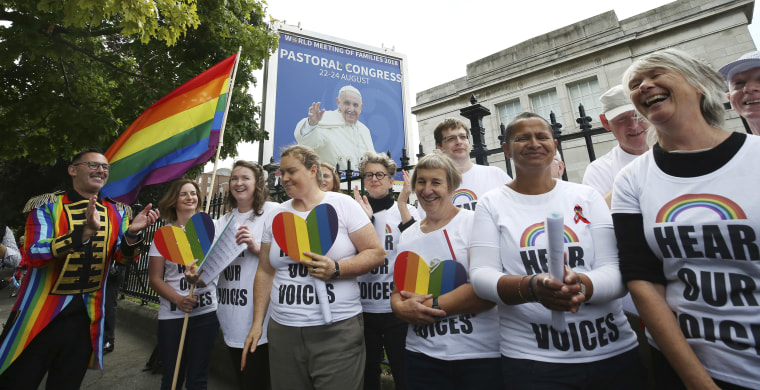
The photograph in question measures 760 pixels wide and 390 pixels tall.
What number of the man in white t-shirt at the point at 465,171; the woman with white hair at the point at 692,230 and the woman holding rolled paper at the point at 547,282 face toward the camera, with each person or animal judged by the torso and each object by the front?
3

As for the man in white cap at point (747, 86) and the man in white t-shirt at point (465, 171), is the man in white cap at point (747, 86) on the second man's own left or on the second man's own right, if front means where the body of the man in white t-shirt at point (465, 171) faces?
on the second man's own left

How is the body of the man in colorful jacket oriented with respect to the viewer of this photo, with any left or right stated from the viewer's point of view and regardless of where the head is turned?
facing the viewer and to the right of the viewer

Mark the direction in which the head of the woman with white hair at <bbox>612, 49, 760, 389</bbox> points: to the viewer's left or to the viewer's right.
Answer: to the viewer's left

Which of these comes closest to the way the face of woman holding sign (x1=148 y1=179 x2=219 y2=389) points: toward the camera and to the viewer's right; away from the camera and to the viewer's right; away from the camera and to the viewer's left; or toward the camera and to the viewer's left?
toward the camera and to the viewer's right

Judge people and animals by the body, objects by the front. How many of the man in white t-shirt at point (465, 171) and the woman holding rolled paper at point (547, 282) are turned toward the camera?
2

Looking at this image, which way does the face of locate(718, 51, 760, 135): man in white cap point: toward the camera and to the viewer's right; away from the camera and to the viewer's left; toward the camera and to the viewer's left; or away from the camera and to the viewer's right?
toward the camera and to the viewer's left

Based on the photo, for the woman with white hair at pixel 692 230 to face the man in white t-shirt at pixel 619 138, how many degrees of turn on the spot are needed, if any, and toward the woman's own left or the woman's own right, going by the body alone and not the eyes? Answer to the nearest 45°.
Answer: approximately 180°

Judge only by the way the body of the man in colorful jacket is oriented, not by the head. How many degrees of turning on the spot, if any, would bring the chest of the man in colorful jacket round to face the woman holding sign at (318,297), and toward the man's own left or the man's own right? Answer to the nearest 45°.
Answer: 0° — they already face them

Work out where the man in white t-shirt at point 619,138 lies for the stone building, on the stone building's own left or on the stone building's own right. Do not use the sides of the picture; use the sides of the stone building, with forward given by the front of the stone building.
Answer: on the stone building's own left

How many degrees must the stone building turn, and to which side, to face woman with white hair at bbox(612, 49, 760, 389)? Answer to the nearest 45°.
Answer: approximately 45° to its left

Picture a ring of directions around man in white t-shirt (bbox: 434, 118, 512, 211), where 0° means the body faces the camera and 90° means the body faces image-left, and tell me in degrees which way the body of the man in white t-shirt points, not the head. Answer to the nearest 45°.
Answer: approximately 0°

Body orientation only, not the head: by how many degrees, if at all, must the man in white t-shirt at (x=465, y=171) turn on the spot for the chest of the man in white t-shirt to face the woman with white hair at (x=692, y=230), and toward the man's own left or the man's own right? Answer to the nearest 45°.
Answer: approximately 45° to the man's own left

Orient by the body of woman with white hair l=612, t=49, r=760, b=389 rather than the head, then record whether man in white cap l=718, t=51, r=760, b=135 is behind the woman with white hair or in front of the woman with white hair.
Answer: behind
